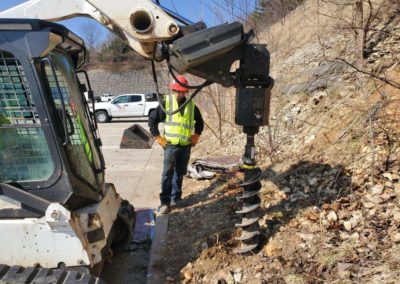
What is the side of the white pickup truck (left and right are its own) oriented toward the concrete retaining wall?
right

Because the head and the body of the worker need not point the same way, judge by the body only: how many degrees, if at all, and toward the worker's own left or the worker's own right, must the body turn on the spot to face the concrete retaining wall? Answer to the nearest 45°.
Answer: approximately 180°

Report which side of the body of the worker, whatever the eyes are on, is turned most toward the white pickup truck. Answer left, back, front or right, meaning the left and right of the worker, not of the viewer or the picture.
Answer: back

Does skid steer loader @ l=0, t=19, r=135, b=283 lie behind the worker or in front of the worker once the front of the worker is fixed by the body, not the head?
in front

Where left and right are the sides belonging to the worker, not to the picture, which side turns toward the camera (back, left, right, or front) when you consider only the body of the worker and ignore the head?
front

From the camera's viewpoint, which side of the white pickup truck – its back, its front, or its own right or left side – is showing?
left

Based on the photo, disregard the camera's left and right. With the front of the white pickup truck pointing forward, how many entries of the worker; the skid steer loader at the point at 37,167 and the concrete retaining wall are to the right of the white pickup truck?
1

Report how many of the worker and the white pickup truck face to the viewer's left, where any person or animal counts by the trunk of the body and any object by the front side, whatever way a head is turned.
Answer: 1

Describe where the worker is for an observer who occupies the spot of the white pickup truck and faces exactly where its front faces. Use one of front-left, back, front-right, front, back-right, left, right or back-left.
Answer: left

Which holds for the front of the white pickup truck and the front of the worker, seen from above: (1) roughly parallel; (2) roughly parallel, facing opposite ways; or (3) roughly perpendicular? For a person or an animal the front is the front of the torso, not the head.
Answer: roughly perpendicular

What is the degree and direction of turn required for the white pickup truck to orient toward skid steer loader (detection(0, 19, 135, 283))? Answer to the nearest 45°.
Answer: approximately 90° to its left

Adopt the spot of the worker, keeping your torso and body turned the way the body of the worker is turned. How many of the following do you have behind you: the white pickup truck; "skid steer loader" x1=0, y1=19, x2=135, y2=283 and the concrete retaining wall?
2

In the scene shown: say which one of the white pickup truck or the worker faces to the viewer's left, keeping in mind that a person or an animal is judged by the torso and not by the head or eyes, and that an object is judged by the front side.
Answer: the white pickup truck
